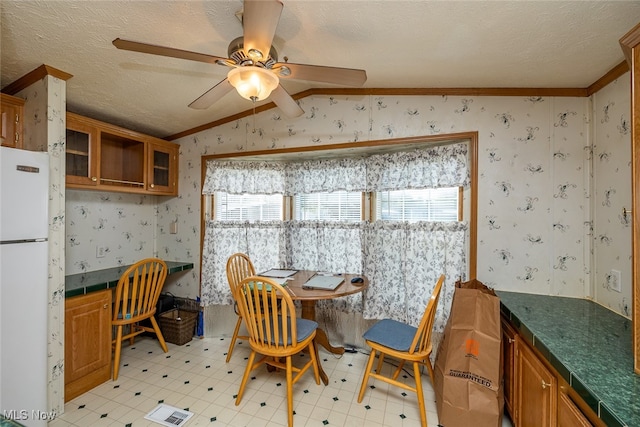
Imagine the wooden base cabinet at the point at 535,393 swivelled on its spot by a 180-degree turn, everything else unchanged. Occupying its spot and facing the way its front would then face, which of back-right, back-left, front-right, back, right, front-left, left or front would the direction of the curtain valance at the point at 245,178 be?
back-left

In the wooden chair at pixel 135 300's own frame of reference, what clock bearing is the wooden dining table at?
The wooden dining table is roughly at 6 o'clock from the wooden chair.

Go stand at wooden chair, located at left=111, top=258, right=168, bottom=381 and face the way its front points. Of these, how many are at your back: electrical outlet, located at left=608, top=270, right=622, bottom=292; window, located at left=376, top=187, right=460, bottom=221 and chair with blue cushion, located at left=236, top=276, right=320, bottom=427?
3

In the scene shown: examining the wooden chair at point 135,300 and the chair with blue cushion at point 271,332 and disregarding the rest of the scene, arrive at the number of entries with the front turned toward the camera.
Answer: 0

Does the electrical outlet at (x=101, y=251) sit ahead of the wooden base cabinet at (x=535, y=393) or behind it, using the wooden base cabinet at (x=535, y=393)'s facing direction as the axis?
ahead

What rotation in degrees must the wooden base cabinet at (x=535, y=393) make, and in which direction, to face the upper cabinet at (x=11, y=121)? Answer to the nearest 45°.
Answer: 0° — it already faces it

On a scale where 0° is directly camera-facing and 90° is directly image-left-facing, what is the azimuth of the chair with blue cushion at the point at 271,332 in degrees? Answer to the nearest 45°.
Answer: approximately 225°

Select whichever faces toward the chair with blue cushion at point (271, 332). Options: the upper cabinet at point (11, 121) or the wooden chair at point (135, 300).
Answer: the upper cabinet

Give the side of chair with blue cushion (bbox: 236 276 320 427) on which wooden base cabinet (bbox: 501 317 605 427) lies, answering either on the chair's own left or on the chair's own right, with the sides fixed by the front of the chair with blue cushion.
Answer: on the chair's own right
